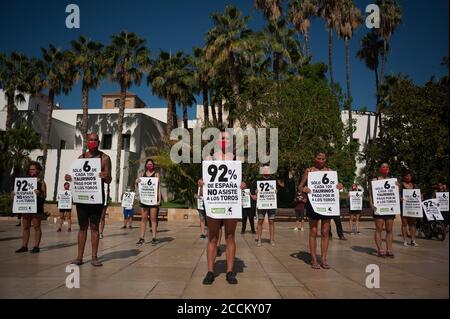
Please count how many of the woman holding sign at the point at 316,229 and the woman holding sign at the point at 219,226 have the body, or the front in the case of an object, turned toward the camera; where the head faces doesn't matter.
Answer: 2

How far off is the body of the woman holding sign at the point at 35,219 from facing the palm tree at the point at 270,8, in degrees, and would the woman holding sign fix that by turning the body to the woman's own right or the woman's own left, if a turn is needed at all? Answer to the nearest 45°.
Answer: approximately 180°

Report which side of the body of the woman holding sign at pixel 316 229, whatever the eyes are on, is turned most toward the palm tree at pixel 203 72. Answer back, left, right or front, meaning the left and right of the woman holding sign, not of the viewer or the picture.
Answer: back

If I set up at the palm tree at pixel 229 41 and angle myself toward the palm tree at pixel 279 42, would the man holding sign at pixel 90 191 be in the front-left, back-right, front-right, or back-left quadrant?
back-right

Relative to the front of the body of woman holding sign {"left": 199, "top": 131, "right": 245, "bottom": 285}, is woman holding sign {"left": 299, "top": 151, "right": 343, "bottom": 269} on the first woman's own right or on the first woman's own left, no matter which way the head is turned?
on the first woman's own left

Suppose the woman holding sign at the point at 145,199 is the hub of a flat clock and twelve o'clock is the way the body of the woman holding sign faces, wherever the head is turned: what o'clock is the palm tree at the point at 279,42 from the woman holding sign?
The palm tree is roughly at 7 o'clock from the woman holding sign.

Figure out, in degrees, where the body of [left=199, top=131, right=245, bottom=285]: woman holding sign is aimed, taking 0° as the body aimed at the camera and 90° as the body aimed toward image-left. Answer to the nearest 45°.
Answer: approximately 0°

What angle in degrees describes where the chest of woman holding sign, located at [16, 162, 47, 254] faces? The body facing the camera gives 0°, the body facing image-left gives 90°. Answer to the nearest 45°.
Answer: approximately 45°

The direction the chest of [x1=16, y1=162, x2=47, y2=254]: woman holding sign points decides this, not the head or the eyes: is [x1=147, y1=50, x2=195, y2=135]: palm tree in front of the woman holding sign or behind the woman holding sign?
behind

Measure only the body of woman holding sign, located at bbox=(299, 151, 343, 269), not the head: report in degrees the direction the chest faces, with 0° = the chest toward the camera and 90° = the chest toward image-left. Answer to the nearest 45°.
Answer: approximately 0°

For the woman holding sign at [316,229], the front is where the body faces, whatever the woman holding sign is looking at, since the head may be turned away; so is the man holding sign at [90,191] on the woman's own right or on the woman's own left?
on the woman's own right
